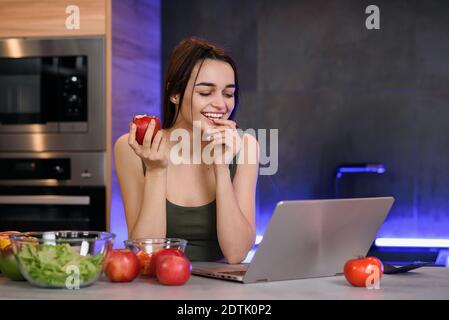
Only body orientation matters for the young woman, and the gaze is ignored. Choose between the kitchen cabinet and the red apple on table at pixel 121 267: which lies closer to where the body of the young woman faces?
the red apple on table

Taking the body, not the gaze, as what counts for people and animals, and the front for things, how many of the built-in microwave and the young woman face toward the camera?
2

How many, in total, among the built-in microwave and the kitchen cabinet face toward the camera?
2

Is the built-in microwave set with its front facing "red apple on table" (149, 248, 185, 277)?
yes

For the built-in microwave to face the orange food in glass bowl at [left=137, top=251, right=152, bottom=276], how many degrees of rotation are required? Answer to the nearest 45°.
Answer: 0° — it already faces it

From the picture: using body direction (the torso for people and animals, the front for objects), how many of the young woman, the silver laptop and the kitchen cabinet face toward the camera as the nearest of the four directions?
2

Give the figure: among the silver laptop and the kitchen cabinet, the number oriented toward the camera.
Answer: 1

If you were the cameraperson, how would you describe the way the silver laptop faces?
facing away from the viewer and to the left of the viewer

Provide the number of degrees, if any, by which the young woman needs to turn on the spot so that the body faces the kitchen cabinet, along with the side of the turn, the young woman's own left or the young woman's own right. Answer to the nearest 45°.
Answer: approximately 135° to the young woman's own right
